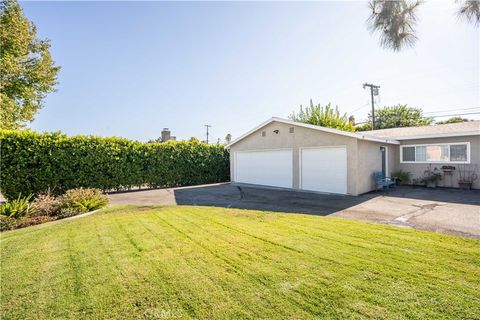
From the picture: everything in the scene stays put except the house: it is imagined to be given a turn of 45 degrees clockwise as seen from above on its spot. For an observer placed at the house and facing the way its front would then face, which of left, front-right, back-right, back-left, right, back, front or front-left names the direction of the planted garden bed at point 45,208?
front-left

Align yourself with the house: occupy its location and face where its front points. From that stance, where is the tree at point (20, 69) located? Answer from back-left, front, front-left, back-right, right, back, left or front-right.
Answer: front-right

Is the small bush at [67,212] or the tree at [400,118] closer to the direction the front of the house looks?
the small bush

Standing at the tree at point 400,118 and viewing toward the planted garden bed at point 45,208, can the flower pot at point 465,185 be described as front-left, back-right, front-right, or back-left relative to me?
front-left

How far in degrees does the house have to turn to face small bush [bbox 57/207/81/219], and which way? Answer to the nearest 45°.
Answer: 0° — it already faces it

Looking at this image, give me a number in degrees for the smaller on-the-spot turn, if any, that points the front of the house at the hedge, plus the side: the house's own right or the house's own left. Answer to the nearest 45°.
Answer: approximately 45° to the house's own right

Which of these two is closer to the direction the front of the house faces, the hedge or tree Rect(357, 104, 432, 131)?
the hedge

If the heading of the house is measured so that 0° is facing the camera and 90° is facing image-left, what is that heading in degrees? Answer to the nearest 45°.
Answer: approximately 45°

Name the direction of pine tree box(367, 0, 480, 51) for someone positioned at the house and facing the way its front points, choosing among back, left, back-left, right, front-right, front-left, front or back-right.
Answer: front-left

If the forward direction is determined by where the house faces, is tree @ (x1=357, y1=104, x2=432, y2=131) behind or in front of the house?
behind

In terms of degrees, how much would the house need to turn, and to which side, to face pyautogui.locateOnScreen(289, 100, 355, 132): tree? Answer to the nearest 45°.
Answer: approximately 135° to its right

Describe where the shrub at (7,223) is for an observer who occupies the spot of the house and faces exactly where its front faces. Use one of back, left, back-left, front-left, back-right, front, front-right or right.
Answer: front

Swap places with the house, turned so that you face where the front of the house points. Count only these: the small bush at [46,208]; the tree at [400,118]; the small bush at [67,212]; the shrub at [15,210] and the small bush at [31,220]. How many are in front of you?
4

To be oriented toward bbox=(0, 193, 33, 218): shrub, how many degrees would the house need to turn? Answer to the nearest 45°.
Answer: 0° — it already faces it
